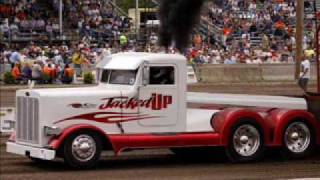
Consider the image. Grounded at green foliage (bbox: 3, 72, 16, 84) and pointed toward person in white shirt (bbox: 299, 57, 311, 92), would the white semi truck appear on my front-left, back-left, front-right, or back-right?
front-right

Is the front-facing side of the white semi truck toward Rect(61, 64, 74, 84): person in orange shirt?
no

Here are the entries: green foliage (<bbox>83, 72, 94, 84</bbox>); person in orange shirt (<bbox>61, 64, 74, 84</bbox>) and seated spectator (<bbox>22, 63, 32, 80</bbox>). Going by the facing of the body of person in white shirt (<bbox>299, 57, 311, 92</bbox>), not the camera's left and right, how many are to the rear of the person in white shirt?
0

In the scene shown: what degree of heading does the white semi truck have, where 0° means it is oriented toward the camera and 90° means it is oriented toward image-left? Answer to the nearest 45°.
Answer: approximately 45°

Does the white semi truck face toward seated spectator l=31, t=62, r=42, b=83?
no

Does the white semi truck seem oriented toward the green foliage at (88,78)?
no

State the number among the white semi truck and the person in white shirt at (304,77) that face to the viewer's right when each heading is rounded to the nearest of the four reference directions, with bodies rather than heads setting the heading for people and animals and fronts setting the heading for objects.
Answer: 0
